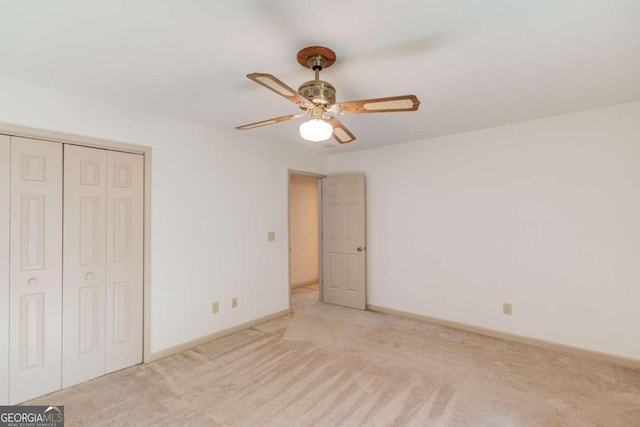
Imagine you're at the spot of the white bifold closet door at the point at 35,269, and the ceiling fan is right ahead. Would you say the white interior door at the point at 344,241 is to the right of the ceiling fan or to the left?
left

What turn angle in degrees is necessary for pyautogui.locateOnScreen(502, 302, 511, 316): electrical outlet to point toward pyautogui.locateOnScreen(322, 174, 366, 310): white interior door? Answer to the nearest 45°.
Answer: approximately 90° to its right

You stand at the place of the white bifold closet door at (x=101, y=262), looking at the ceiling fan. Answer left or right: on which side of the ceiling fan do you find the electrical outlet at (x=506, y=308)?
left

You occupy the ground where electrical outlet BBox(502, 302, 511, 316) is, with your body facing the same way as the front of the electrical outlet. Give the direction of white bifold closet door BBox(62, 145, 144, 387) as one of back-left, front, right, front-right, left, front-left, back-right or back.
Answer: front-right

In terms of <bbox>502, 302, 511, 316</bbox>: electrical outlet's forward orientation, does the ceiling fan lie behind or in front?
in front

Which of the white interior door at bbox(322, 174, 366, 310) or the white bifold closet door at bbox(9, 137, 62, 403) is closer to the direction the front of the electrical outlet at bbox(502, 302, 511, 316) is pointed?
the white bifold closet door

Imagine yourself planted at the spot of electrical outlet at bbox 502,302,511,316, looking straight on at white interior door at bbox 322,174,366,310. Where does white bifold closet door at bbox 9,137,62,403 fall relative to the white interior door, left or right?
left

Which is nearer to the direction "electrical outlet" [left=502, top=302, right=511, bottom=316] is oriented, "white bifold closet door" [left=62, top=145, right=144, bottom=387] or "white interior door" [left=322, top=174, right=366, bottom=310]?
the white bifold closet door

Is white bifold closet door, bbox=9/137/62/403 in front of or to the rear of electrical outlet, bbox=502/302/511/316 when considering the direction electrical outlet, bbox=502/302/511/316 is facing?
in front
